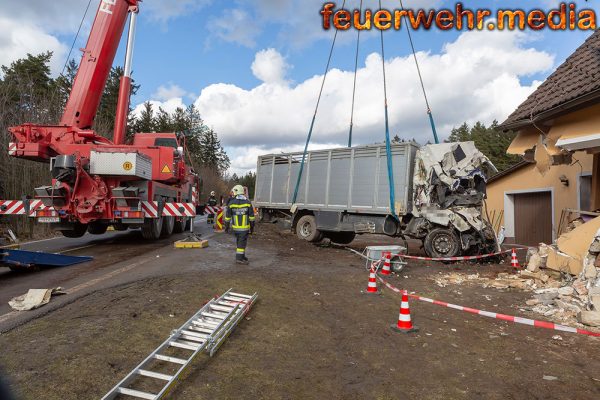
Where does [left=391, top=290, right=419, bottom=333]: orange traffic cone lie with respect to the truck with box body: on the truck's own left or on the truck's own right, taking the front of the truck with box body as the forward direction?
on the truck's own right

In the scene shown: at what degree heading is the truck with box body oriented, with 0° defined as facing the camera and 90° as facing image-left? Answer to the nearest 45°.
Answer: approximately 315°

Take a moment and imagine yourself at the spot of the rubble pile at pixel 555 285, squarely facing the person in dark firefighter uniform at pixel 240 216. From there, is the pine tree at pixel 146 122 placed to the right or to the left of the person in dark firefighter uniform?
right

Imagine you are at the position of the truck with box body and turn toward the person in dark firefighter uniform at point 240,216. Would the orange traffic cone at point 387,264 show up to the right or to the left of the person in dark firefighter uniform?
left

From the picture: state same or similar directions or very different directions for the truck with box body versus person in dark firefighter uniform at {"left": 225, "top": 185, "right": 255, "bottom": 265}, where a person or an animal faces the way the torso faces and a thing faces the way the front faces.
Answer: very different directions
